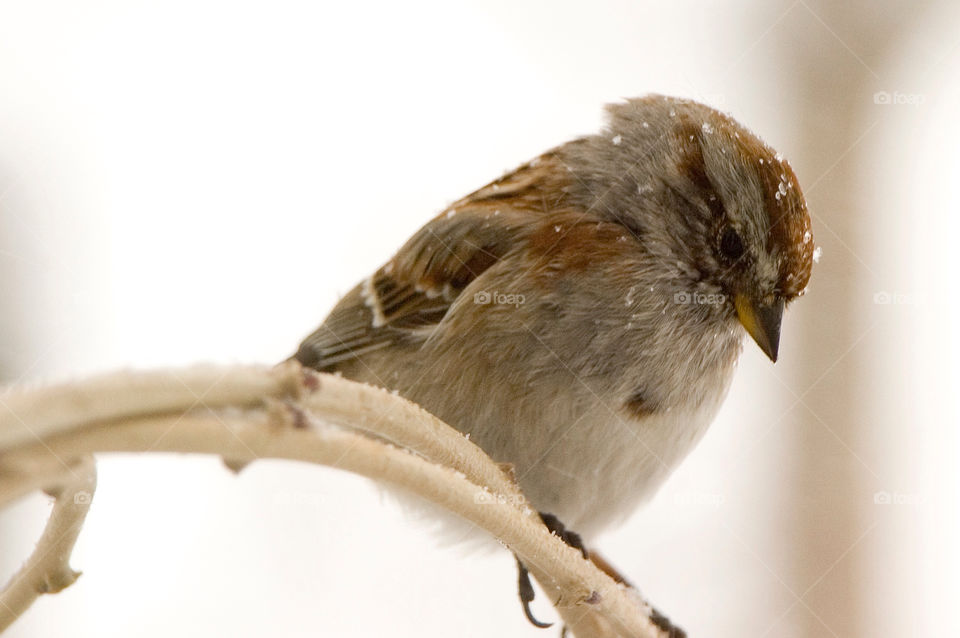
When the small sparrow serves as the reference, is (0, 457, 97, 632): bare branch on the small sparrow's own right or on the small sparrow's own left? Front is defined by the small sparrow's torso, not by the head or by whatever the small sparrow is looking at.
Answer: on the small sparrow's own right

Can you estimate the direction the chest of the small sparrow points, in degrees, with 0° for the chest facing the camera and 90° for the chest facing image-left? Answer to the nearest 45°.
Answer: approximately 315°
